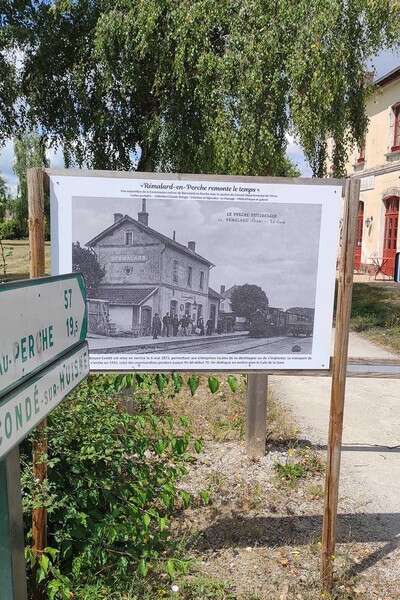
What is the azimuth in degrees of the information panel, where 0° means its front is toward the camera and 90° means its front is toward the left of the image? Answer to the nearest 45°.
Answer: approximately 0°

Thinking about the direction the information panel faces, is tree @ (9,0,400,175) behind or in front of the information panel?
behind

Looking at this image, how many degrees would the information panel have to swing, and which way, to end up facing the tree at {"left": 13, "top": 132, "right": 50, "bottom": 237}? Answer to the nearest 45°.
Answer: approximately 180°

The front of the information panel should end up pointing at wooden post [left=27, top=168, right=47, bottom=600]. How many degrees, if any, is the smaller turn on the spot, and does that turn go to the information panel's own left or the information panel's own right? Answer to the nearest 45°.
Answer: approximately 90° to the information panel's own right

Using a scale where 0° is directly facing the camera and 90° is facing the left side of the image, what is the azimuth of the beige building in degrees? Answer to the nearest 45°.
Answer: approximately 45°

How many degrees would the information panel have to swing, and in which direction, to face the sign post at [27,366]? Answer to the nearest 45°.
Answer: approximately 45° to its right
